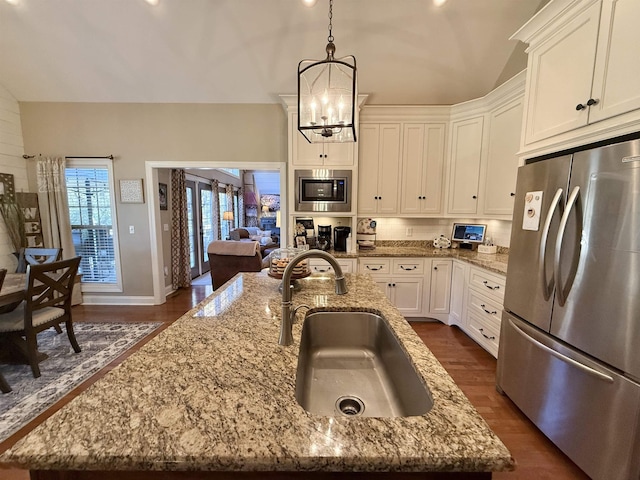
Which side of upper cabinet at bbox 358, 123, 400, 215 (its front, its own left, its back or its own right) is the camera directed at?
front

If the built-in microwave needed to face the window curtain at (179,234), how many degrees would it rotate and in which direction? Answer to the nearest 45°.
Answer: approximately 135° to its right

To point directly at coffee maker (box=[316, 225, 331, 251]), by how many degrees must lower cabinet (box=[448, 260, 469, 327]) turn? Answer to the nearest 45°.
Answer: approximately 45° to its right

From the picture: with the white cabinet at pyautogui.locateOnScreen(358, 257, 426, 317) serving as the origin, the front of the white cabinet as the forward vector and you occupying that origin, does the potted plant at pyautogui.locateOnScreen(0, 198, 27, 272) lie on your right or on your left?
on your right

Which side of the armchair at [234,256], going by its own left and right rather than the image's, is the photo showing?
back

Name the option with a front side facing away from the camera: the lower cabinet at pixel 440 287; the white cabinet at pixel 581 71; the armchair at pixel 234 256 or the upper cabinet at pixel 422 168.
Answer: the armchair

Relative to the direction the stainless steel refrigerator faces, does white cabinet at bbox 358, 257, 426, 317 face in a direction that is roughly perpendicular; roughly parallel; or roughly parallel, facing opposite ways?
roughly perpendicular

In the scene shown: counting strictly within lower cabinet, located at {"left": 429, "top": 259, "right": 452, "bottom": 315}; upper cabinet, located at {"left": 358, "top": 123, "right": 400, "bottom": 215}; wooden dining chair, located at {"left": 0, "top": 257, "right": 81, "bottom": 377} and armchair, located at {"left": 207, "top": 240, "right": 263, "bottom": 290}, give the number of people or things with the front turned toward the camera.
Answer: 2

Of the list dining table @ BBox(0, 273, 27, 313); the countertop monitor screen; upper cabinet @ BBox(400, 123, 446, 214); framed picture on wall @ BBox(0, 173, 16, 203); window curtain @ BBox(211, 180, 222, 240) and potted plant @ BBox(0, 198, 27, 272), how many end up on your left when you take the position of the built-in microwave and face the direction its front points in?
2

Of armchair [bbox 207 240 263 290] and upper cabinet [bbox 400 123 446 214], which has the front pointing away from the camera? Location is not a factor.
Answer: the armchair

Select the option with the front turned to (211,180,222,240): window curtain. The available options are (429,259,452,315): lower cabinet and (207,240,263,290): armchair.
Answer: the armchair

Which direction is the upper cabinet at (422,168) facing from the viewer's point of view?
toward the camera

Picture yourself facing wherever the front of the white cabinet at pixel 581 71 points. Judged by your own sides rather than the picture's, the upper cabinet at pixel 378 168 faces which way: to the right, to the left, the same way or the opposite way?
to the left

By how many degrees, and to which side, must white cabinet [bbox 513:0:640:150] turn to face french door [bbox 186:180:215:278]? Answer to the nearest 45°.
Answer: approximately 45° to its right

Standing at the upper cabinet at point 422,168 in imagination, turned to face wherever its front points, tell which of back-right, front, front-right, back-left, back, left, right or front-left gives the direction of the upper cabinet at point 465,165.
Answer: left

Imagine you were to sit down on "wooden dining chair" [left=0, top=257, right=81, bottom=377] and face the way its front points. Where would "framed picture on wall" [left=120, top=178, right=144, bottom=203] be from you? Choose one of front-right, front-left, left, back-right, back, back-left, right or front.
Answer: right
